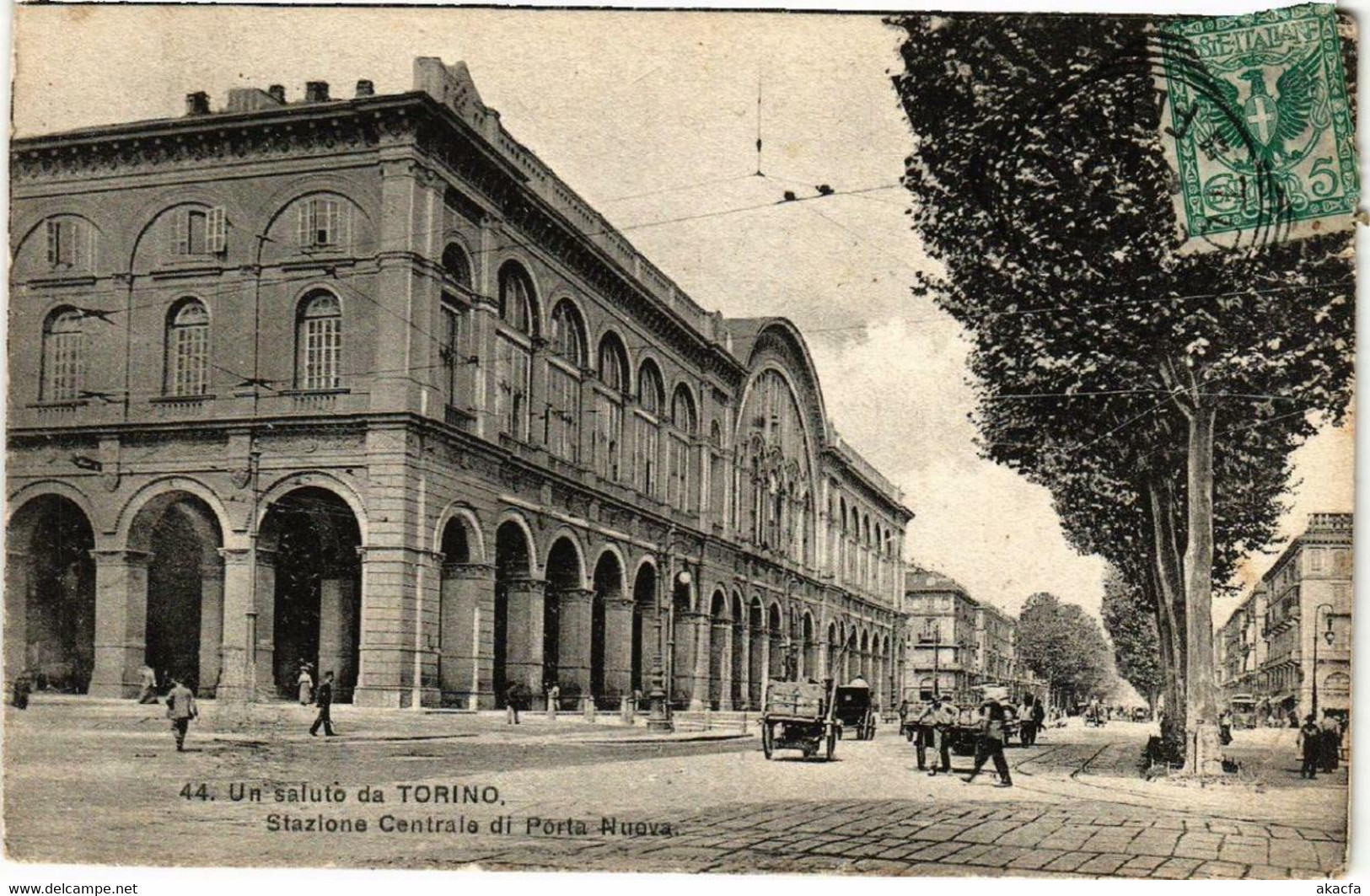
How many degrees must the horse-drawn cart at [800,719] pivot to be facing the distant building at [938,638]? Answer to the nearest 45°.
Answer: approximately 45° to its right

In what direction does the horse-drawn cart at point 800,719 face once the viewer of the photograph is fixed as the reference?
facing away from the viewer

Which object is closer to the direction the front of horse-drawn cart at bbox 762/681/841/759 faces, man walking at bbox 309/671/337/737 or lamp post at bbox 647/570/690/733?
the lamp post
